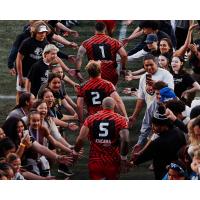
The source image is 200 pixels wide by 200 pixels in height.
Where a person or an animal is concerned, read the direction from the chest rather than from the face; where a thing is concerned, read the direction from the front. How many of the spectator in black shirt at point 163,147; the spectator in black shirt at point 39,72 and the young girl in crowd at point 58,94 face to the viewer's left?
1

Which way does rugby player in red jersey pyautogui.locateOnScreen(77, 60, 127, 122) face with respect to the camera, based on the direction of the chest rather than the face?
away from the camera

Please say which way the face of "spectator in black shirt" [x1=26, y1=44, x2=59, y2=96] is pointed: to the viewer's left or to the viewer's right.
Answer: to the viewer's right

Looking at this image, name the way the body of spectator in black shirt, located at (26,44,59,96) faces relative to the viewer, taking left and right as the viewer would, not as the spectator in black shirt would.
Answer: facing the viewer and to the right of the viewer

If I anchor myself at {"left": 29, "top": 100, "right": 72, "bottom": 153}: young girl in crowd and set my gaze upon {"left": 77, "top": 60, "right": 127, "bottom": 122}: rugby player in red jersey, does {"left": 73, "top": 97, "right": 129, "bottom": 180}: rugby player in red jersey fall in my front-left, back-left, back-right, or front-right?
front-right

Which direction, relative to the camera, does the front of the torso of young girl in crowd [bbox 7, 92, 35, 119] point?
to the viewer's right

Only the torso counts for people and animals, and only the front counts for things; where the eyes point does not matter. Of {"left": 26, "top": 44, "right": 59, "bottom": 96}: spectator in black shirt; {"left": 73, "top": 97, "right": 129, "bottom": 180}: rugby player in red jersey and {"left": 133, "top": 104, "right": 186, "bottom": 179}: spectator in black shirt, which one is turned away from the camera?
the rugby player in red jersey

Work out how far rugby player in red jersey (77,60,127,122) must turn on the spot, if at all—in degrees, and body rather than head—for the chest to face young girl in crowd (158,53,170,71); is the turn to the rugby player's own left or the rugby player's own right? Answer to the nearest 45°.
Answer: approximately 45° to the rugby player's own right

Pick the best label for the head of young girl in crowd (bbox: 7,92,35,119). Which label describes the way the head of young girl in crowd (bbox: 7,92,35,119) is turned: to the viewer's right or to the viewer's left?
to the viewer's right

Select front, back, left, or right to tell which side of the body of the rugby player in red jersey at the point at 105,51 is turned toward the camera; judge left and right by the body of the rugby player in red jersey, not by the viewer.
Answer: back

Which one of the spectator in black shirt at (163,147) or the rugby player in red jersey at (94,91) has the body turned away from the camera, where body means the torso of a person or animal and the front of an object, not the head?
the rugby player in red jersey

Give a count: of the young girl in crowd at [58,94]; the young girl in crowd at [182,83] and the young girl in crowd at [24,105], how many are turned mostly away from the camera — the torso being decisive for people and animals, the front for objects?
0

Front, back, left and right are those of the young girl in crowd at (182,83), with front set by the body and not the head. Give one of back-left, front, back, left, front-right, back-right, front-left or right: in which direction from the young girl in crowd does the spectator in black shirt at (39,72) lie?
front-right

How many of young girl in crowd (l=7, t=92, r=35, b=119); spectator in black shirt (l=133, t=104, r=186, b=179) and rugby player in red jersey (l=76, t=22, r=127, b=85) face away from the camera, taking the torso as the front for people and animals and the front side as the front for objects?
1

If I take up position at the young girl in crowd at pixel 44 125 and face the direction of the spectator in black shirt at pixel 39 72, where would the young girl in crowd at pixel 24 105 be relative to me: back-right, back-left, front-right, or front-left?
front-left
